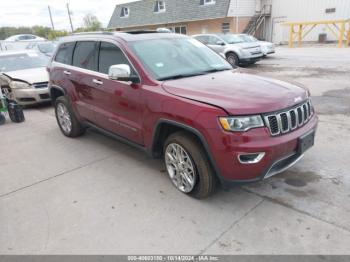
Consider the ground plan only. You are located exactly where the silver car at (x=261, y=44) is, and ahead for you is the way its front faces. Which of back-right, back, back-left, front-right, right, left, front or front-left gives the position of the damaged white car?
right

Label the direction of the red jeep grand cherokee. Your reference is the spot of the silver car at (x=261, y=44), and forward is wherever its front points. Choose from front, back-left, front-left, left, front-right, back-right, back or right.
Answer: front-right

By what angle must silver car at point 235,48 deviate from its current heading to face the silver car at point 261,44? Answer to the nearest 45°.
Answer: approximately 90° to its left

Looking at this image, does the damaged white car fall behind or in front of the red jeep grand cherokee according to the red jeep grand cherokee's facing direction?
behind

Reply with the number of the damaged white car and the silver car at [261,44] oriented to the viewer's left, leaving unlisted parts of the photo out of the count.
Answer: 0

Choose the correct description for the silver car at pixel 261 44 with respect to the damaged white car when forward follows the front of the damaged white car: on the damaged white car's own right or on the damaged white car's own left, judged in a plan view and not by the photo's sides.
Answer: on the damaged white car's own left

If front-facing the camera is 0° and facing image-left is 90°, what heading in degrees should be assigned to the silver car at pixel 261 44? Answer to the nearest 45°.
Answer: approximately 315°

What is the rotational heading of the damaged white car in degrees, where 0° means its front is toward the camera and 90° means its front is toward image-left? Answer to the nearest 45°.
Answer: approximately 315°

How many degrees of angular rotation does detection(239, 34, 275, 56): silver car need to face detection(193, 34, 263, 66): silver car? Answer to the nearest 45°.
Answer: approximately 90° to its right

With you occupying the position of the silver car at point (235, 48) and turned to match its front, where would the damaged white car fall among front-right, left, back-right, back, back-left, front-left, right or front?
right

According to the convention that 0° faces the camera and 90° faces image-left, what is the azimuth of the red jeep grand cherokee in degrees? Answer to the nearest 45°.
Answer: approximately 315°

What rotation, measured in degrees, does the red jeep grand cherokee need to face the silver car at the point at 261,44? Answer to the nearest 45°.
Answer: approximately 135° to its left

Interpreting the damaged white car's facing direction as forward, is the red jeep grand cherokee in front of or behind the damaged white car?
in front
